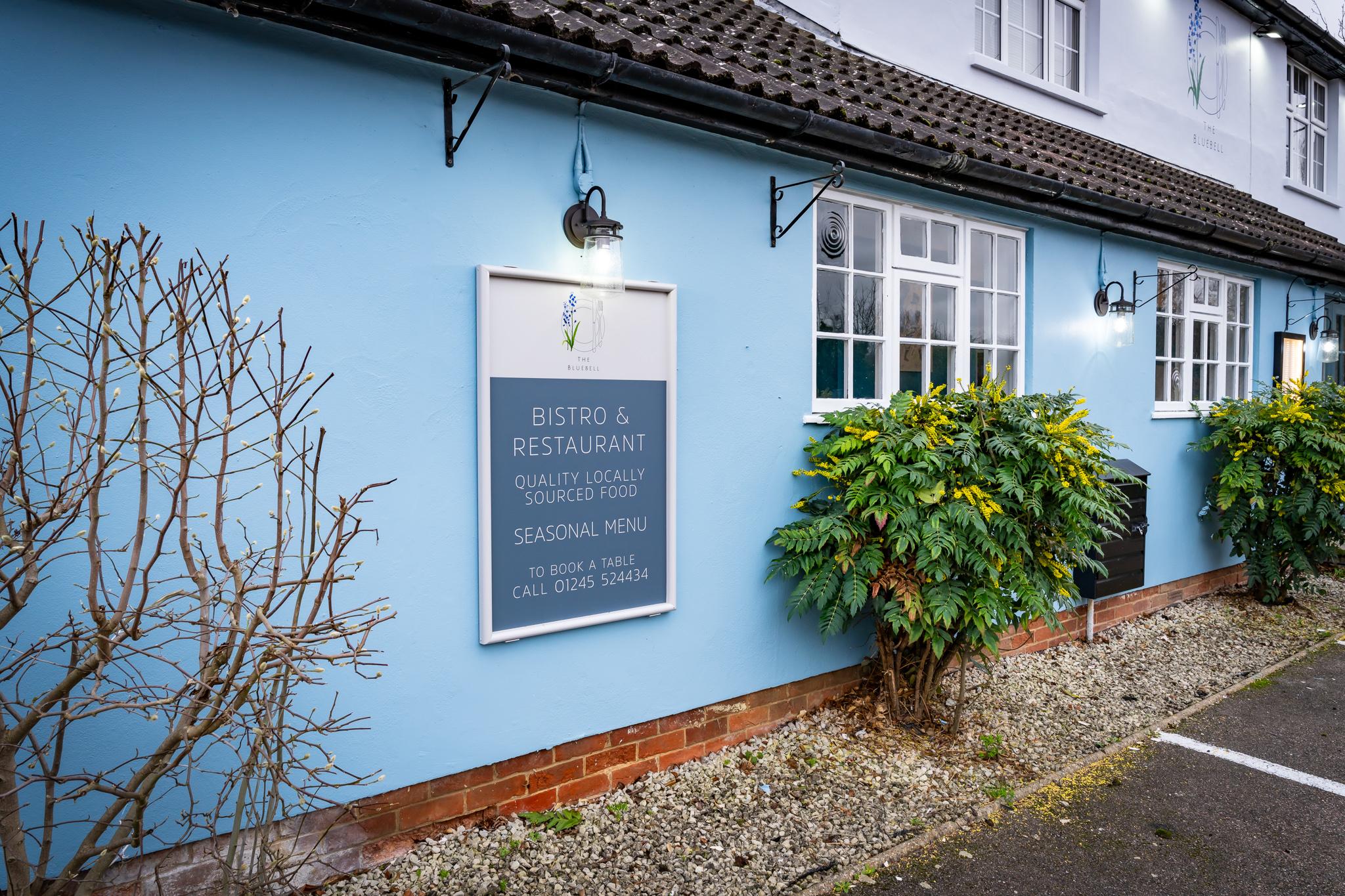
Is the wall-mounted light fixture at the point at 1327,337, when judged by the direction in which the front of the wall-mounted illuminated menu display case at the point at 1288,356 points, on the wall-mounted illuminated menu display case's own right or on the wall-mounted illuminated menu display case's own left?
on the wall-mounted illuminated menu display case's own left

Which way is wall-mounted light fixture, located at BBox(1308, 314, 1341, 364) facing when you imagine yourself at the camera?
facing the viewer and to the right of the viewer

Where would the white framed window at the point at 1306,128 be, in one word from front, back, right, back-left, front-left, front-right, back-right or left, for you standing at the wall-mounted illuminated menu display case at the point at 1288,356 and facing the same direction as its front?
back-left

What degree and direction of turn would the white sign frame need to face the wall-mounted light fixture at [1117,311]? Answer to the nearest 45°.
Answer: approximately 90° to its left

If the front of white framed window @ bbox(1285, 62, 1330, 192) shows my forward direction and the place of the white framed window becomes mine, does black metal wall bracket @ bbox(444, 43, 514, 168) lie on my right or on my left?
on my right

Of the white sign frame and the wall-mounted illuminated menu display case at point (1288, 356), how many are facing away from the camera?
0

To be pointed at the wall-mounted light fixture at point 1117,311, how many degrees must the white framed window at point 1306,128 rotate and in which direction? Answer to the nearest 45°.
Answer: approximately 45° to its right

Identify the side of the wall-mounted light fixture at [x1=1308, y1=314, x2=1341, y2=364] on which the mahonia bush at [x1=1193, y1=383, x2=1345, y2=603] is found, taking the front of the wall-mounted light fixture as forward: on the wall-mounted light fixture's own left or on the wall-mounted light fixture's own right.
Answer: on the wall-mounted light fixture's own right

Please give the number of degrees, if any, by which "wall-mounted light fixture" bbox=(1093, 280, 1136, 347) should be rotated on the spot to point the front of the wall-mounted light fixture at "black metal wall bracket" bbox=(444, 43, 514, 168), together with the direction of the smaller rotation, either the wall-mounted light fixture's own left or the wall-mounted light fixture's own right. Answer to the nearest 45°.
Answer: approximately 90° to the wall-mounted light fixture's own right

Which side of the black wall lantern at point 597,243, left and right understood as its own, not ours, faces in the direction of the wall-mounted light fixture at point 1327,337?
left
